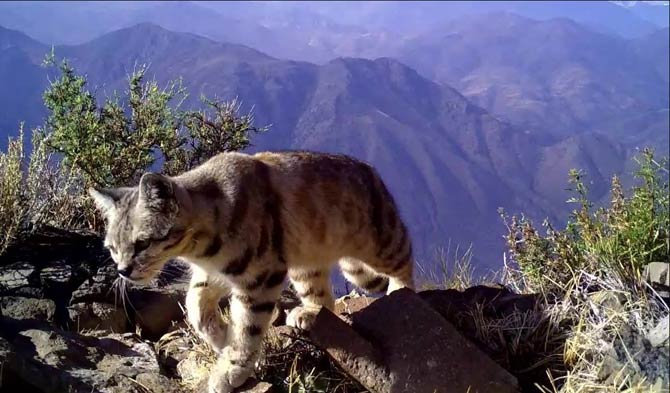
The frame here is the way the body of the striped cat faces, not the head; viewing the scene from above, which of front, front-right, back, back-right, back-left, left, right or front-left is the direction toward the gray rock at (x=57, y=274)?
right

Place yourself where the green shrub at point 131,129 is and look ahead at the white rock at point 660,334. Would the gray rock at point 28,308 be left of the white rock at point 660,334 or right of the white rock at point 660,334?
right

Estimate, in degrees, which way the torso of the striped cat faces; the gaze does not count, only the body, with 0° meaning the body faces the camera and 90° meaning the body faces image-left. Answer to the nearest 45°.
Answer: approximately 45°

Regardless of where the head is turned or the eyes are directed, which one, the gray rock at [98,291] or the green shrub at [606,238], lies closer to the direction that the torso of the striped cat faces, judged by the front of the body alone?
the gray rock

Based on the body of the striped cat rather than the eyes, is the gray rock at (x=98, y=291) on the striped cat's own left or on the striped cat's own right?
on the striped cat's own right

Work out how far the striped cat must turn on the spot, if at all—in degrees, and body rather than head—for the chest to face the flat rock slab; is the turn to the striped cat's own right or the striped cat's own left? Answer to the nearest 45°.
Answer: approximately 90° to the striped cat's own left
